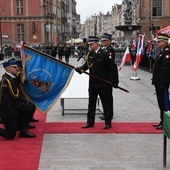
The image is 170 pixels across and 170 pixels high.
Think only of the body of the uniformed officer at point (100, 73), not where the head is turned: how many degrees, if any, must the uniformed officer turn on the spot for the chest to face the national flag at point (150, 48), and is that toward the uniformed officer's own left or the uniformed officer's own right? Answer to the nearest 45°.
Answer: approximately 135° to the uniformed officer's own right

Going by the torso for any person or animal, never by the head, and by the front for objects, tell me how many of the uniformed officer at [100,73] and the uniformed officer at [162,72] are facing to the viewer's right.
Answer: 0

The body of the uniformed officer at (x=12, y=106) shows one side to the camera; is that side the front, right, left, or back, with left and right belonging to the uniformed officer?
right

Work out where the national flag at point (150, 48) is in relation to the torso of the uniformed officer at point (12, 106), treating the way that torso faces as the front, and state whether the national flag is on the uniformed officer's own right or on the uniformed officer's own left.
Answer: on the uniformed officer's own left

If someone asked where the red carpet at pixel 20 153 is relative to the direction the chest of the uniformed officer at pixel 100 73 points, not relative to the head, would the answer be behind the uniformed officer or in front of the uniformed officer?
in front

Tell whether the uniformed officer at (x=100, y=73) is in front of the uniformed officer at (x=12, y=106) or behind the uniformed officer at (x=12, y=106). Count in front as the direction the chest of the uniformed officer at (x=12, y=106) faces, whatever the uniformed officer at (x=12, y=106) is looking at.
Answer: in front

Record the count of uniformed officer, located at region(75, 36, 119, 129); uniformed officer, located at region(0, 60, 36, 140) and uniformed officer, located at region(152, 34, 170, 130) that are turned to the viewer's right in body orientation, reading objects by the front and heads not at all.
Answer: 1

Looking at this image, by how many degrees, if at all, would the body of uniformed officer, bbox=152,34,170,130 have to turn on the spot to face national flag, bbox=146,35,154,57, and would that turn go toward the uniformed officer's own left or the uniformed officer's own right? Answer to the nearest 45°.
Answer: approximately 90° to the uniformed officer's own right

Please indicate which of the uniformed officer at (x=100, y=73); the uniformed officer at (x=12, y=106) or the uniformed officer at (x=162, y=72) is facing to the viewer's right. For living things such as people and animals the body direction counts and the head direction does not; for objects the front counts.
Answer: the uniformed officer at (x=12, y=106)

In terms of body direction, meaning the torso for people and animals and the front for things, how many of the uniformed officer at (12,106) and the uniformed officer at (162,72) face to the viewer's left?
1

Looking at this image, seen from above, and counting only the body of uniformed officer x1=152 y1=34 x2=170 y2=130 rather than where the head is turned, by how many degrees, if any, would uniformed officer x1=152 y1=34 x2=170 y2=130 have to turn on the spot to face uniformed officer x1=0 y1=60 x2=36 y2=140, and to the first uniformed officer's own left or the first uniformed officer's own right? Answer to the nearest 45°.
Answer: approximately 45° to the first uniformed officer's own left

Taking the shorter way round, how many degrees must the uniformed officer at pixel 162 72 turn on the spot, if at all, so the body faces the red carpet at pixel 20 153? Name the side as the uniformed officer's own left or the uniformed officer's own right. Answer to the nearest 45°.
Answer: approximately 45° to the uniformed officer's own left

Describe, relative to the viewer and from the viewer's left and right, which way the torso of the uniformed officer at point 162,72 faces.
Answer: facing to the left of the viewer

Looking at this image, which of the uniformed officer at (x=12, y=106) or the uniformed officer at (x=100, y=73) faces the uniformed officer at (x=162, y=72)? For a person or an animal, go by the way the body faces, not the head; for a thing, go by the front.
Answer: the uniformed officer at (x=12, y=106)

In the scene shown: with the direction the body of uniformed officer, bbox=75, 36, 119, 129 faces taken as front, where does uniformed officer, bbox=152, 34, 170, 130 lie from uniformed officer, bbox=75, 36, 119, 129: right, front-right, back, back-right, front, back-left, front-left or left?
back-left
